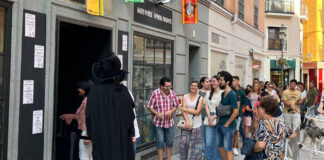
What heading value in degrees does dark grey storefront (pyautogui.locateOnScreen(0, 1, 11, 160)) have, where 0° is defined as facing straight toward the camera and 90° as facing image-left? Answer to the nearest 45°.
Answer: approximately 315°

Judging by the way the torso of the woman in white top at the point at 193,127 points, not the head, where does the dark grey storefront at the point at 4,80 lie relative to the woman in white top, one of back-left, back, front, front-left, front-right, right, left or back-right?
front-right

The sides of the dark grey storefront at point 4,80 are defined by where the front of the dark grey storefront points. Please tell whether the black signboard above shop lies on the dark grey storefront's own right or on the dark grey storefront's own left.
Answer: on the dark grey storefront's own left

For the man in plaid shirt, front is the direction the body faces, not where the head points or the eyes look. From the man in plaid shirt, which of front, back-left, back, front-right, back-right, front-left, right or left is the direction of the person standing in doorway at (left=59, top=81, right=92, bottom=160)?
front-right

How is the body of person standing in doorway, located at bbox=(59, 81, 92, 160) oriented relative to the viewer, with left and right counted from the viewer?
facing to the left of the viewer

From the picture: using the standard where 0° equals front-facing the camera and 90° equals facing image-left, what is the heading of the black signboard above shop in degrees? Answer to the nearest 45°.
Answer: approximately 315°

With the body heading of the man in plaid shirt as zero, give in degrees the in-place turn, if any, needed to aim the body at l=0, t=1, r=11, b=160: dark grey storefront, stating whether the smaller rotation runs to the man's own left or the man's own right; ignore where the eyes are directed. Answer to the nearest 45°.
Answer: approximately 45° to the man's own right
